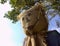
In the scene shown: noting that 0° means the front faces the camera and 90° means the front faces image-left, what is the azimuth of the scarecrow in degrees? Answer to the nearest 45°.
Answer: approximately 45°
